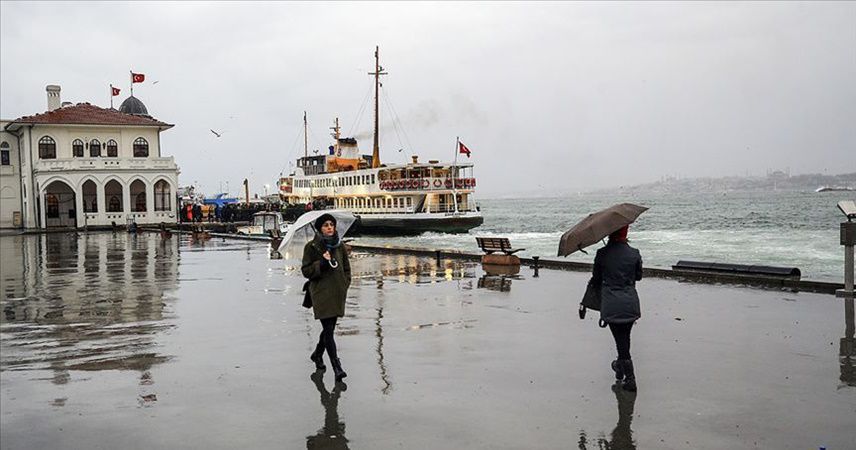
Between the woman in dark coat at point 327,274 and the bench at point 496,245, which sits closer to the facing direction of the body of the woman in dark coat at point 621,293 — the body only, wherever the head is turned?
the bench

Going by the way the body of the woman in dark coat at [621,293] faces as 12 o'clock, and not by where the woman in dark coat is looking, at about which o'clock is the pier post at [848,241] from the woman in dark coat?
The pier post is roughly at 1 o'clock from the woman in dark coat.

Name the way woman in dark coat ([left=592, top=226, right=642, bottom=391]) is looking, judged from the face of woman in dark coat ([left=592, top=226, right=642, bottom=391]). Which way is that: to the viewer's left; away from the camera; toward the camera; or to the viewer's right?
away from the camera

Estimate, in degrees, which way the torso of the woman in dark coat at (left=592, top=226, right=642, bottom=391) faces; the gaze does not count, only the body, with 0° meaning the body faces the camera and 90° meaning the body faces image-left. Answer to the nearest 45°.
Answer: approximately 180°

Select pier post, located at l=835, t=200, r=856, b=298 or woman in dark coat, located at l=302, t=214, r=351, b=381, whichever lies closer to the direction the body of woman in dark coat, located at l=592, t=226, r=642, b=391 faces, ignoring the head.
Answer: the pier post

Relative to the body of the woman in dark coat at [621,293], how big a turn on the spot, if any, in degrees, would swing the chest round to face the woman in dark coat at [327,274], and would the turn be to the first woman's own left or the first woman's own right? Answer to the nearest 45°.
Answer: approximately 90° to the first woman's own left

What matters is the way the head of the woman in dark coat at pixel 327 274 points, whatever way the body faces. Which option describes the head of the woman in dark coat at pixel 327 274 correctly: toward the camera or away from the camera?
toward the camera

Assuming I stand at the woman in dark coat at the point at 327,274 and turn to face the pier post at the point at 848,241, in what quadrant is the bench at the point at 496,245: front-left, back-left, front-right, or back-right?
front-left
